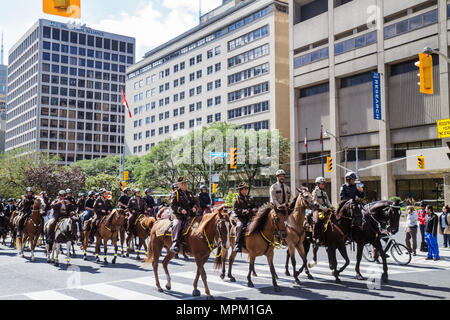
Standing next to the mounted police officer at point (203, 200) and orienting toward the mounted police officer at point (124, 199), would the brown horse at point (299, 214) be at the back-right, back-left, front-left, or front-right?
back-left

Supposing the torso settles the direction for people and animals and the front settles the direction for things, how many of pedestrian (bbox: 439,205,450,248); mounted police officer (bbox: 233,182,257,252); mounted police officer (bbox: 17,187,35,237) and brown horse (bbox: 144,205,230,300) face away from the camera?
0

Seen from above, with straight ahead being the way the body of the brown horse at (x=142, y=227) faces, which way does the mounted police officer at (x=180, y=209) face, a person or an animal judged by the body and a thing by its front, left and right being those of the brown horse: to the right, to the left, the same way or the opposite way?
the same way

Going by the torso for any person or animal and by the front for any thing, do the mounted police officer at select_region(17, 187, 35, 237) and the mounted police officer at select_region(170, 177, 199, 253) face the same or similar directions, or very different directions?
same or similar directions

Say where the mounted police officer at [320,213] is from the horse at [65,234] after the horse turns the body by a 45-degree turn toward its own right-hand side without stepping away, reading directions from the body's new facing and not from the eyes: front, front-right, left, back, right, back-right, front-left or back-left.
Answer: front-left

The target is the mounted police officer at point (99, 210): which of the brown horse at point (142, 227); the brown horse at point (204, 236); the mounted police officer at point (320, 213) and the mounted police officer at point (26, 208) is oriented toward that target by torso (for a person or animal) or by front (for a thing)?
the mounted police officer at point (26, 208)

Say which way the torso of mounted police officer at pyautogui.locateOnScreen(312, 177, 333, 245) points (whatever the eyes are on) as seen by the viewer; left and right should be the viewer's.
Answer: facing the viewer and to the right of the viewer

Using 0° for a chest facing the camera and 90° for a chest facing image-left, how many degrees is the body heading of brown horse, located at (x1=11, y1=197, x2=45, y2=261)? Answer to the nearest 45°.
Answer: approximately 315°

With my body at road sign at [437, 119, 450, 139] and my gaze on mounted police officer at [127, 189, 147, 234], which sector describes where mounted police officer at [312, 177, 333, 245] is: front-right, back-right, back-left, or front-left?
front-left

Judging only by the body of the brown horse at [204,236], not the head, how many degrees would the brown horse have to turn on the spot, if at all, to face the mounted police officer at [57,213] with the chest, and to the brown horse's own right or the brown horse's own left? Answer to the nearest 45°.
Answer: approximately 180°

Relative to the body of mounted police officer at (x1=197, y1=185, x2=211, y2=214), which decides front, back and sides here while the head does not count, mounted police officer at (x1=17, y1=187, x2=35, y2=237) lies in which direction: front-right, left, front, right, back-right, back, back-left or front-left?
back-right
